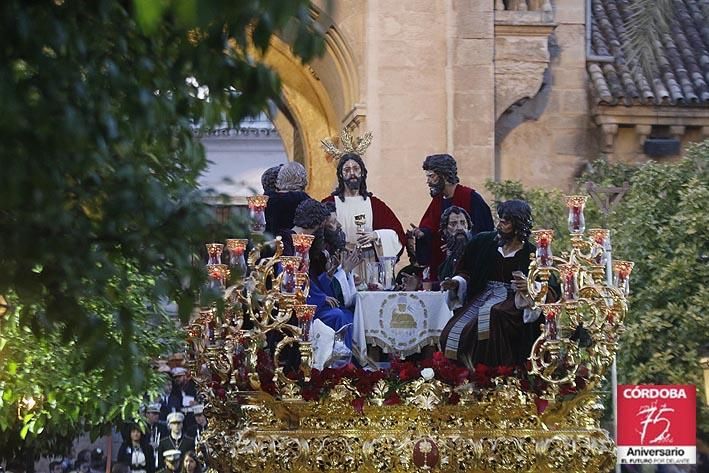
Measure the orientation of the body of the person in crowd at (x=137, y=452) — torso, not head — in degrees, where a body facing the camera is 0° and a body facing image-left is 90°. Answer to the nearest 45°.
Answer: approximately 0°

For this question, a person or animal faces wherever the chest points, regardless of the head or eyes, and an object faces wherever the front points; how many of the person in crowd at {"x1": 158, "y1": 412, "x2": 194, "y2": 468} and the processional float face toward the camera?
2

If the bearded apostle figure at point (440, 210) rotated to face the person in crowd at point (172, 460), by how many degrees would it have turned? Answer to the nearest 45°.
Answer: approximately 90° to its right

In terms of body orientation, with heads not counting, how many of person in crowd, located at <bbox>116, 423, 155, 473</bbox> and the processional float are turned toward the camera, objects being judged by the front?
2

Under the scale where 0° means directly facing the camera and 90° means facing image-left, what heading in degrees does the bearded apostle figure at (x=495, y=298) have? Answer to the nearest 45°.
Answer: approximately 45°
